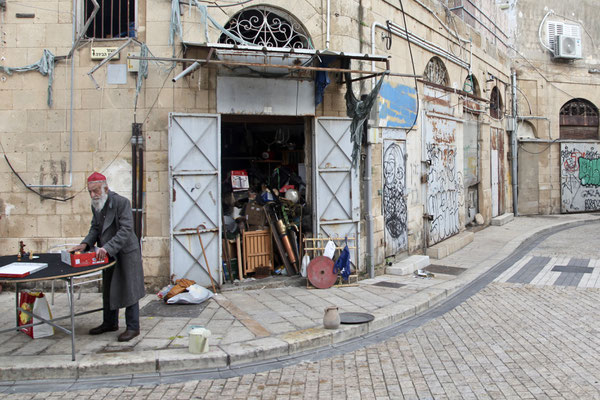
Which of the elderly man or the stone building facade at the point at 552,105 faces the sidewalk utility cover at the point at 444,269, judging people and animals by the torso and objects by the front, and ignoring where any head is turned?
the stone building facade

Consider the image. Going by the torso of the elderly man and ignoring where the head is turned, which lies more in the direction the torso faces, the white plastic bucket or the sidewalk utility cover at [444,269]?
the white plastic bucket

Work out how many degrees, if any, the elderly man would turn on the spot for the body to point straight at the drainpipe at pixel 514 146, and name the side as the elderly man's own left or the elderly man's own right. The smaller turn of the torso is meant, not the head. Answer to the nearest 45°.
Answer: approximately 180°

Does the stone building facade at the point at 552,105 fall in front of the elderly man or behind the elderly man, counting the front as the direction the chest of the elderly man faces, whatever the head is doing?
behind

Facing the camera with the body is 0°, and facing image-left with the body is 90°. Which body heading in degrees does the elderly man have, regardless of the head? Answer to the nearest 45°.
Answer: approximately 45°

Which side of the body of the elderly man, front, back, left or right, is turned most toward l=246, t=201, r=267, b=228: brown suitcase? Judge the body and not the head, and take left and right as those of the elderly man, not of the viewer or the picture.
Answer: back

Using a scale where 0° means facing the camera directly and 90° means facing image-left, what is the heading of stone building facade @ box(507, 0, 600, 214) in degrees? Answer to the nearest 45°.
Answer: approximately 0°
